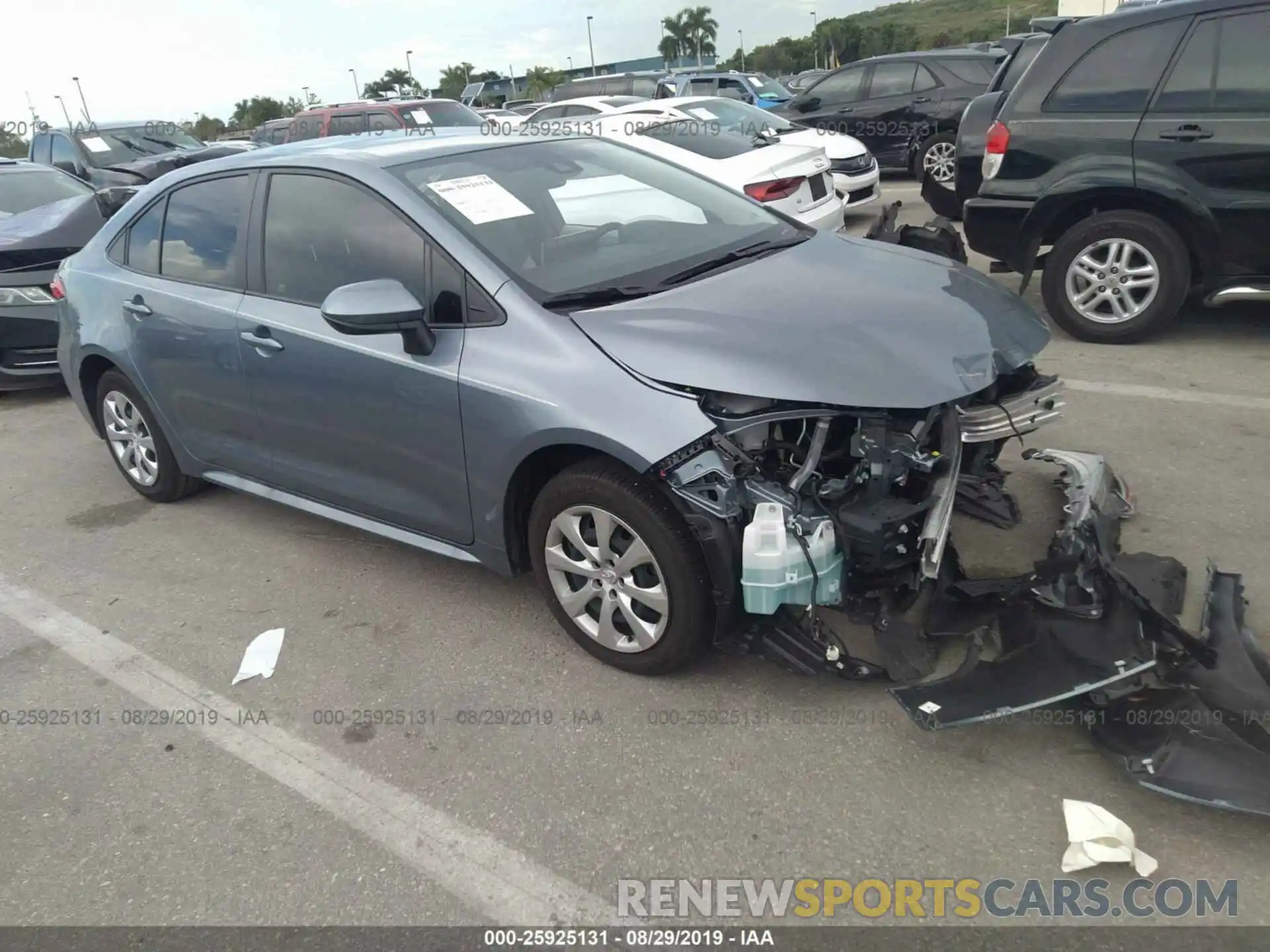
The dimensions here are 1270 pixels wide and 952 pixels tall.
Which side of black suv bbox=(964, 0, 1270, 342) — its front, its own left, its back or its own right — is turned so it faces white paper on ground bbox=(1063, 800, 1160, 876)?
right

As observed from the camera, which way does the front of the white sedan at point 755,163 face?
facing away from the viewer and to the left of the viewer

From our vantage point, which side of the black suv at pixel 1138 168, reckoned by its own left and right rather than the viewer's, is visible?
right

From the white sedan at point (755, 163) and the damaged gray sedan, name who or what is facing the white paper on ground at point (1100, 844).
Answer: the damaged gray sedan

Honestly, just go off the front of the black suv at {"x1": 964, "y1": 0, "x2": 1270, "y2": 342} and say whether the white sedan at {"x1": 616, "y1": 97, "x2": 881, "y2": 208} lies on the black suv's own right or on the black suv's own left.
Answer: on the black suv's own left

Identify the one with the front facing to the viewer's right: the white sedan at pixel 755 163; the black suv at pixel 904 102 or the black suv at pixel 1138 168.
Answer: the black suv at pixel 1138 168

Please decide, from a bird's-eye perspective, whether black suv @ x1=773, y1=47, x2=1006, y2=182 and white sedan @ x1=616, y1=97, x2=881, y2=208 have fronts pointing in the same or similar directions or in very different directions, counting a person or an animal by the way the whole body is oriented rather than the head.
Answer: very different directions

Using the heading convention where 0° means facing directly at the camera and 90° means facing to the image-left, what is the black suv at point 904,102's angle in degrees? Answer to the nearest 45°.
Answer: approximately 135°

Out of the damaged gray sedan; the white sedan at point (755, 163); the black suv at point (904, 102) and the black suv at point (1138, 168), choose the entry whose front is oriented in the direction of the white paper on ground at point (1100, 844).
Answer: the damaged gray sedan

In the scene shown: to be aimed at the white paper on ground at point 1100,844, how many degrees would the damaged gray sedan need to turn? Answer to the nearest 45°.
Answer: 0° — it already faces it

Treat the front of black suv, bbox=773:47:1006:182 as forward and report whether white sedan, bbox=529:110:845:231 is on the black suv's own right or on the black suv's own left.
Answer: on the black suv's own left

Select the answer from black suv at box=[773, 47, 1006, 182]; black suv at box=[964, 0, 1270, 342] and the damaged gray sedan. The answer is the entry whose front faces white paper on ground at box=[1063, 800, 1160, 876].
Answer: the damaged gray sedan

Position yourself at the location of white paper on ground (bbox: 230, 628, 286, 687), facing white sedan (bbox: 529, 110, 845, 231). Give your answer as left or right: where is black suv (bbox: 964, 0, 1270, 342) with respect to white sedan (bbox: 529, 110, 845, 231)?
right

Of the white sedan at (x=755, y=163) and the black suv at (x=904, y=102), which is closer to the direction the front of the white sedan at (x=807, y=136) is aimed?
the white sedan
